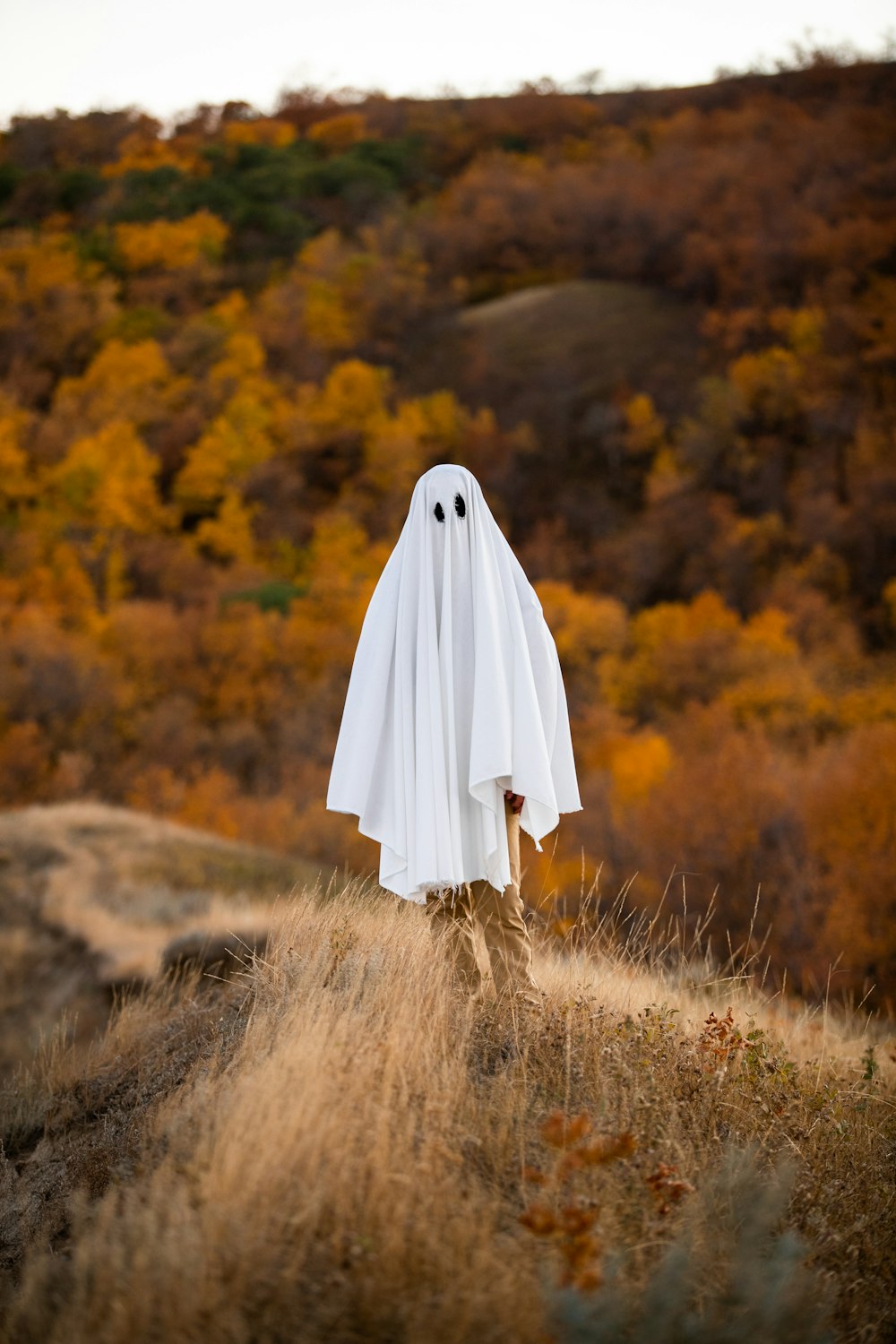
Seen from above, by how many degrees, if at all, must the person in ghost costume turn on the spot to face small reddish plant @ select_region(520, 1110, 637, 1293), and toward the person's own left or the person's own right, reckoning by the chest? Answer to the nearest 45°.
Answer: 0° — they already face it

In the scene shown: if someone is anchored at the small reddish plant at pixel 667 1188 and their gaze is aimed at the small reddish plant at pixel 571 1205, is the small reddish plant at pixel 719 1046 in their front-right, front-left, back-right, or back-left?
back-right

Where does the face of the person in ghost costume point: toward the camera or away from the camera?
toward the camera

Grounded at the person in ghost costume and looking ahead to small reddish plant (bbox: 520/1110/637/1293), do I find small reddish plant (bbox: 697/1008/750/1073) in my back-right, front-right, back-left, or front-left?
front-left

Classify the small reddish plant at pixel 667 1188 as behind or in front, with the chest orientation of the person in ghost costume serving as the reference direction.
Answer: in front

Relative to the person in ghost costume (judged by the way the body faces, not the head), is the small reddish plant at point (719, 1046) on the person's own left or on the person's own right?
on the person's own left

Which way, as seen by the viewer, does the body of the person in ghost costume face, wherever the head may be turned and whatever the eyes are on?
toward the camera

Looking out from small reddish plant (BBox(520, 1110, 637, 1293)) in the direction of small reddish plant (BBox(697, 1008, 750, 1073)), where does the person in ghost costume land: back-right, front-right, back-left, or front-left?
front-left
